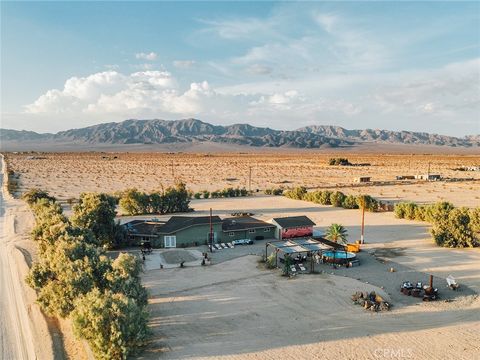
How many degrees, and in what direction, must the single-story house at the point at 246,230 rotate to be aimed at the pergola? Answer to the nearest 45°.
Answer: approximately 45° to its left

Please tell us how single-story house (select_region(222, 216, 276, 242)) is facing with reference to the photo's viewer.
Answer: facing the viewer

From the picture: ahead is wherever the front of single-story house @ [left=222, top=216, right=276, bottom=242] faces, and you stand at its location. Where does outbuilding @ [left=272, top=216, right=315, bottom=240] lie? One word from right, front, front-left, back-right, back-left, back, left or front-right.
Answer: left

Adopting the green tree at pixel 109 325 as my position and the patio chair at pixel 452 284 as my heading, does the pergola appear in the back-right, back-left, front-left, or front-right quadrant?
front-left

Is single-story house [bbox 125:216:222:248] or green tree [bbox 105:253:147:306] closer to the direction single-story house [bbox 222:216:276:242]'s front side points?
the green tree

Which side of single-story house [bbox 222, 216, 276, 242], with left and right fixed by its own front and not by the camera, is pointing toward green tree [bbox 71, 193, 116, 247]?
right

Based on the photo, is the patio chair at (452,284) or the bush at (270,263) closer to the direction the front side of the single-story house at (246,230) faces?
the bush

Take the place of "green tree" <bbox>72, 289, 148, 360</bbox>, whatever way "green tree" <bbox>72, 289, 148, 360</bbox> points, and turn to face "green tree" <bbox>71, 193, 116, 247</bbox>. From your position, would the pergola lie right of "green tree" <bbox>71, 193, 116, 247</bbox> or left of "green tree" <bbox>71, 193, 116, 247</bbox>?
right

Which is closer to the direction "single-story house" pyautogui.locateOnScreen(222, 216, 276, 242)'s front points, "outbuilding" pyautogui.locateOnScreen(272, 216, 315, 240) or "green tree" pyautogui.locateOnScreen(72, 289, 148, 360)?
the green tree

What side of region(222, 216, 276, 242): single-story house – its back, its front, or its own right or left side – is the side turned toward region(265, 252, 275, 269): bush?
front

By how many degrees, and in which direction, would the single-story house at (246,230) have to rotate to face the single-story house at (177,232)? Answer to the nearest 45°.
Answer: approximately 90° to its right

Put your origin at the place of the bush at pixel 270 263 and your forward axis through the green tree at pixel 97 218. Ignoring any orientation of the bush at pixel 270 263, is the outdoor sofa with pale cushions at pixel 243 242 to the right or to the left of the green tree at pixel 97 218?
right

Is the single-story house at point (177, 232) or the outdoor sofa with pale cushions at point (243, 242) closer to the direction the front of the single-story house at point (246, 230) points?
the outdoor sofa with pale cushions

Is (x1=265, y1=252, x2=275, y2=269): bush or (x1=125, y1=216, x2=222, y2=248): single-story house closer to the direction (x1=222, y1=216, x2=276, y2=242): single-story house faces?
the bush

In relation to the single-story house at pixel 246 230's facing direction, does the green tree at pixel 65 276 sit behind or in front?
in front
